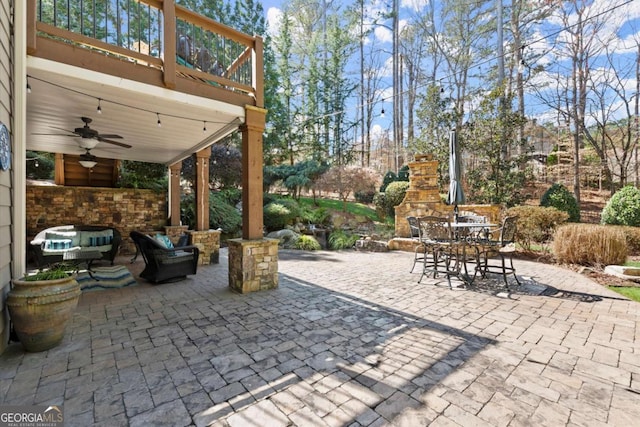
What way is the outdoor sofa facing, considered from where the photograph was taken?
facing the viewer

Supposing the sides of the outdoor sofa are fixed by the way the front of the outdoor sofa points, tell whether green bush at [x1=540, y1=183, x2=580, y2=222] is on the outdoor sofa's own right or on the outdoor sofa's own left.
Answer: on the outdoor sofa's own left

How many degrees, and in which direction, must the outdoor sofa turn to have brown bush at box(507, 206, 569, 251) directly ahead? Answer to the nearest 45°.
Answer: approximately 45° to its left

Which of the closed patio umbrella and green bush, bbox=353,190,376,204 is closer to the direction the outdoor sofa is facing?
the closed patio umbrella

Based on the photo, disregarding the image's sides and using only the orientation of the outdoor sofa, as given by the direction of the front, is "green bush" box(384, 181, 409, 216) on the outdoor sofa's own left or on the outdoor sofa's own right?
on the outdoor sofa's own left

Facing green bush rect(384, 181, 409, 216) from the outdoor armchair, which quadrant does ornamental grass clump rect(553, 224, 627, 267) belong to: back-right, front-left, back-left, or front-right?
front-right

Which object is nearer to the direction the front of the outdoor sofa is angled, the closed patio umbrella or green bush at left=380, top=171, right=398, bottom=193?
the closed patio umbrella

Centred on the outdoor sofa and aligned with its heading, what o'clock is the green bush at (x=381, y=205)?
The green bush is roughly at 9 o'clock from the outdoor sofa.

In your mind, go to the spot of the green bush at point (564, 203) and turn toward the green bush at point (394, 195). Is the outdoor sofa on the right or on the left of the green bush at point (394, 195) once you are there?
left
